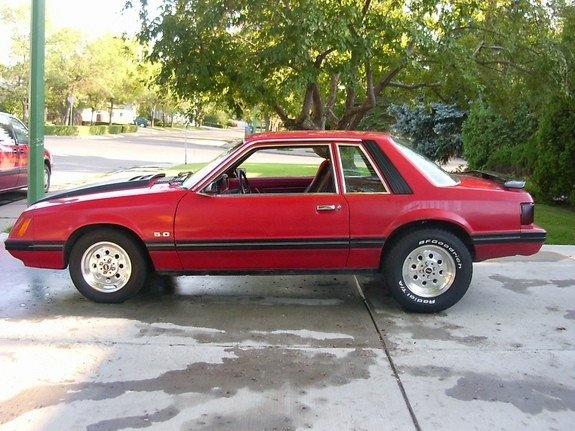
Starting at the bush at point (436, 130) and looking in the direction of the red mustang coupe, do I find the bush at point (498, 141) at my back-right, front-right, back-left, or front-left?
front-left

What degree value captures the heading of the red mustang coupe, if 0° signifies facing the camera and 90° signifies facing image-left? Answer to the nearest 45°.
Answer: approximately 90°

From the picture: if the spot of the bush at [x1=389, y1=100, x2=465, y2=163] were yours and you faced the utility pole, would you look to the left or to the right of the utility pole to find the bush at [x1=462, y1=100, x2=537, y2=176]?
left

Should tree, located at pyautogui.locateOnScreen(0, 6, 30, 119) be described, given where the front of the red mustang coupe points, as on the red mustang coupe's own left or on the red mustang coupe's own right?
on the red mustang coupe's own right

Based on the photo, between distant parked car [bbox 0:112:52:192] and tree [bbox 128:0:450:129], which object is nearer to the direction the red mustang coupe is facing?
the distant parked car

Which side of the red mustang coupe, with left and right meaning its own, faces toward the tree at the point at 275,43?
right

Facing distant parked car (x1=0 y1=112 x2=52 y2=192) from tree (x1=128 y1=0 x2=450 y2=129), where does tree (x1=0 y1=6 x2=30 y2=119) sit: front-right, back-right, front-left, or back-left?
front-right

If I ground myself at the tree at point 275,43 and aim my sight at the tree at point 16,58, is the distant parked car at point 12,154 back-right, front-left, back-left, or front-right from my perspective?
front-left

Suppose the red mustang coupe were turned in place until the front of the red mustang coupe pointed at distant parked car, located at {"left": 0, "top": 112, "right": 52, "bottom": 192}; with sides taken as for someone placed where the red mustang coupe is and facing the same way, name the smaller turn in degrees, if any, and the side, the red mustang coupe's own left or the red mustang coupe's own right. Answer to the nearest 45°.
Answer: approximately 45° to the red mustang coupe's own right

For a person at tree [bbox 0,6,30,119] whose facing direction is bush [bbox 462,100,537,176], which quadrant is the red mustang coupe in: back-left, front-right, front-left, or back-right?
front-right

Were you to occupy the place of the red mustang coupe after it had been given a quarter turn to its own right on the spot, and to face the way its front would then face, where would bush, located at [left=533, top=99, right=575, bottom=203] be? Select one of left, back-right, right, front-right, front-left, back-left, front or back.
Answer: front-right

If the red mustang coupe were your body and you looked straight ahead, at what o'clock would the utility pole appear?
The utility pole is roughly at 1 o'clock from the red mustang coupe.

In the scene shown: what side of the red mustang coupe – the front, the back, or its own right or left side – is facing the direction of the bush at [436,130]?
right
